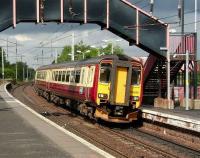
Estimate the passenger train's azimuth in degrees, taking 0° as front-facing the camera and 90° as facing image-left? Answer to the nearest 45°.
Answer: approximately 315°
